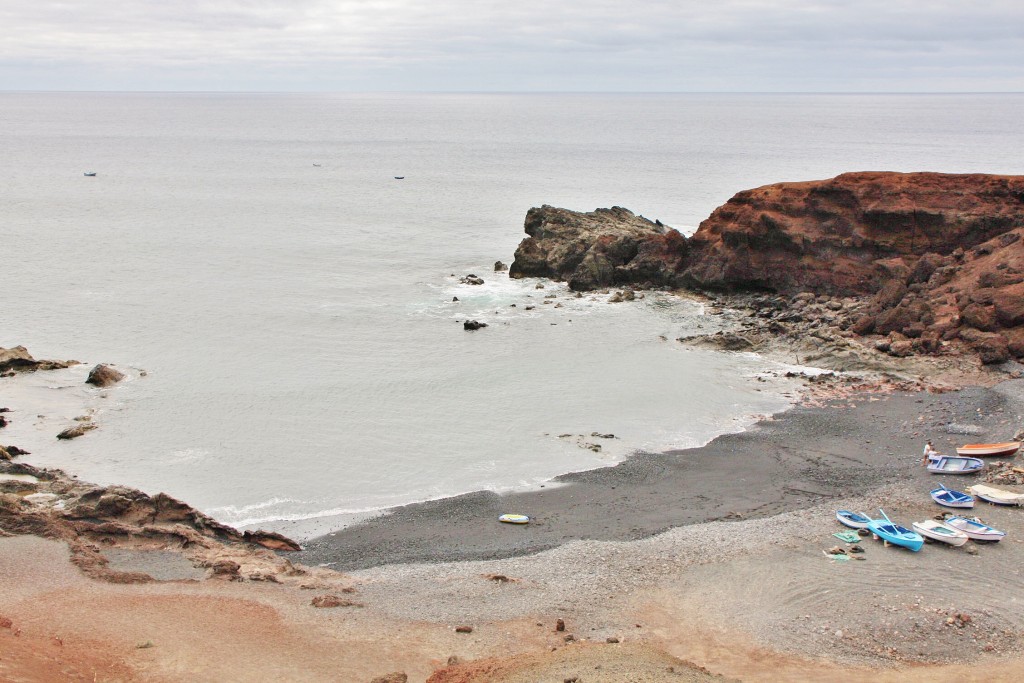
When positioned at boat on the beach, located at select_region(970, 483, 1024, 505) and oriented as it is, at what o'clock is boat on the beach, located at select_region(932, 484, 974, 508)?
boat on the beach, located at select_region(932, 484, 974, 508) is roughly at 11 o'clock from boat on the beach, located at select_region(970, 483, 1024, 505).

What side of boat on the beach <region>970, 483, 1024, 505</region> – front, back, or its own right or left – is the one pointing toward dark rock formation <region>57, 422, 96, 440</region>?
front

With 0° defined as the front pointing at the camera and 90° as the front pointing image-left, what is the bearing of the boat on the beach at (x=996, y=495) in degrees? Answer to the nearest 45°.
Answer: approximately 90°

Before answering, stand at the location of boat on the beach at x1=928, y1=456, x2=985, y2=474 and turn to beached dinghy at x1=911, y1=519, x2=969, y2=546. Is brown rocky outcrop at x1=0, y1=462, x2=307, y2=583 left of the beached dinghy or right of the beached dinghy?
right

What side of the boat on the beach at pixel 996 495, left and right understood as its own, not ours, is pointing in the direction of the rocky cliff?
right

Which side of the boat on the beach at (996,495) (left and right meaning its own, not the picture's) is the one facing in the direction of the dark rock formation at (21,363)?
front

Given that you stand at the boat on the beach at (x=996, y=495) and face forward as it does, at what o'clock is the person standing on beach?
The person standing on beach is roughly at 2 o'clock from the boat on the beach.

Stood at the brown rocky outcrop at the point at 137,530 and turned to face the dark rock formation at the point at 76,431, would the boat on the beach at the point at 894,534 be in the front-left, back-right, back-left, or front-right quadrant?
back-right

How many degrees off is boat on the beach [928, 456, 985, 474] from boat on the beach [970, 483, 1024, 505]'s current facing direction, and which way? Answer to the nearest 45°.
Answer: approximately 45° to its right

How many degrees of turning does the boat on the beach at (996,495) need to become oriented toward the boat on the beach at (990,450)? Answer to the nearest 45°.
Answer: approximately 90° to its right

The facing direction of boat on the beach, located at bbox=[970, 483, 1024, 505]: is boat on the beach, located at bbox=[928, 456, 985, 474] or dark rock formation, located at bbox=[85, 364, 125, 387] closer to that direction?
the dark rock formation
